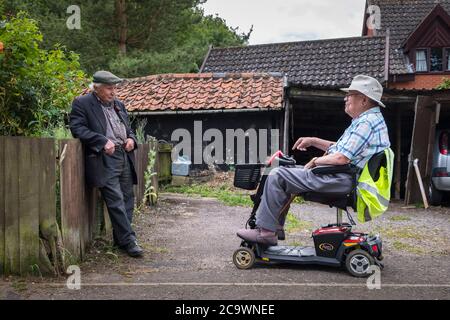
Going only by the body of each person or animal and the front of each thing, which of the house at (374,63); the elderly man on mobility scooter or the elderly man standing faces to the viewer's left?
the elderly man on mobility scooter

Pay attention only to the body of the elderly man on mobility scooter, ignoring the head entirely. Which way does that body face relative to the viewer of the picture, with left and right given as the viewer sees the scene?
facing to the left of the viewer

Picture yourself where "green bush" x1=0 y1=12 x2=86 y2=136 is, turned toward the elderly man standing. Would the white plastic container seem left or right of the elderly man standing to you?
left

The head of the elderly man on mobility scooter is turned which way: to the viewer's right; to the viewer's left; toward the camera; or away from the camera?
to the viewer's left

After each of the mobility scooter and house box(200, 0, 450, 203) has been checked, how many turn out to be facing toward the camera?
1

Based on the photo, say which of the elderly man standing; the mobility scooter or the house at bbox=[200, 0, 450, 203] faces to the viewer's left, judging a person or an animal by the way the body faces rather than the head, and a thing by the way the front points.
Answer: the mobility scooter

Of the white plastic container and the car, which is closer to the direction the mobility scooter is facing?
the white plastic container

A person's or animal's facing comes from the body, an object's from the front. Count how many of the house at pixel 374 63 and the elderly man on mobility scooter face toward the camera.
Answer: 1

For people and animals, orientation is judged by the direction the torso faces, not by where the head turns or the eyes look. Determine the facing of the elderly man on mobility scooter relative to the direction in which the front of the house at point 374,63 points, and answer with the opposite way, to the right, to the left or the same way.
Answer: to the right

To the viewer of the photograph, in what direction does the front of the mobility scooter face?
facing to the left of the viewer
